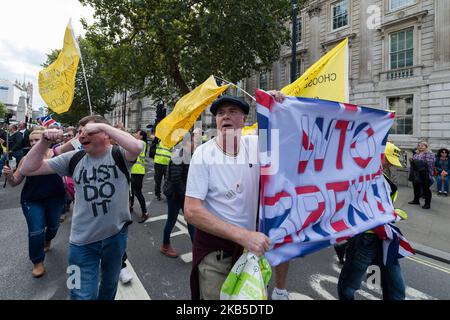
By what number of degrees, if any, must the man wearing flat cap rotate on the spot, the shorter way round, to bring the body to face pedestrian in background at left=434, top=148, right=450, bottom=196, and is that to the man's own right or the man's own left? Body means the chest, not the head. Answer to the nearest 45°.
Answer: approximately 90° to the man's own left

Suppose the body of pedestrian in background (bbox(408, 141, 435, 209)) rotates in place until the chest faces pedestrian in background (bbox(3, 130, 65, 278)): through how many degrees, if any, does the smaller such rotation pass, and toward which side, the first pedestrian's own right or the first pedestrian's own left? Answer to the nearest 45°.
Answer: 0° — they already face them

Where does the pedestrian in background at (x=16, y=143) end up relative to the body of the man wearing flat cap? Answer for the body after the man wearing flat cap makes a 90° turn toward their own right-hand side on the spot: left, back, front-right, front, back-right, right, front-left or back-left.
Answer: right

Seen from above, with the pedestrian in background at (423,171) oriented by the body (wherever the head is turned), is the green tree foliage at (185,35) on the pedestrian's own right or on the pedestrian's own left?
on the pedestrian's own right

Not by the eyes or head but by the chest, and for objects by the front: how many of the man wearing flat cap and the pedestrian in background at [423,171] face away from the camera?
0

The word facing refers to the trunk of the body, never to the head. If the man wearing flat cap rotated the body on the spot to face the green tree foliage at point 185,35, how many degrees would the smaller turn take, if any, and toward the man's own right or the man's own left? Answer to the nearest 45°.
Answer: approximately 135° to the man's own left

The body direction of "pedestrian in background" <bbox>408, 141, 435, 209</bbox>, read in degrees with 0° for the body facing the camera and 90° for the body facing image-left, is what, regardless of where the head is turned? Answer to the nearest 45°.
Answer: approximately 45°

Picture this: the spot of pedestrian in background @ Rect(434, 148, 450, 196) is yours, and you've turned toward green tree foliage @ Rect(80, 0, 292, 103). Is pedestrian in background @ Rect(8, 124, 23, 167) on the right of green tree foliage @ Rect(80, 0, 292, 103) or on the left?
left

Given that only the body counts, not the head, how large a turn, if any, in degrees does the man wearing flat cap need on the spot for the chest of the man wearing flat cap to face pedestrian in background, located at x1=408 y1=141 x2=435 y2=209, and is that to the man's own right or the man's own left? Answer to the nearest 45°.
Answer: approximately 90° to the man's own left

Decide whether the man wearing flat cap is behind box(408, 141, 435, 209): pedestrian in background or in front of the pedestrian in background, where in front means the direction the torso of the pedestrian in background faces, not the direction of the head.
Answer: in front

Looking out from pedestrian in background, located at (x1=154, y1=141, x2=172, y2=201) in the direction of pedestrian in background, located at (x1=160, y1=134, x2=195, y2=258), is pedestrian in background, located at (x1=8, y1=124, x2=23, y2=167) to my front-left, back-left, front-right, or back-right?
back-right

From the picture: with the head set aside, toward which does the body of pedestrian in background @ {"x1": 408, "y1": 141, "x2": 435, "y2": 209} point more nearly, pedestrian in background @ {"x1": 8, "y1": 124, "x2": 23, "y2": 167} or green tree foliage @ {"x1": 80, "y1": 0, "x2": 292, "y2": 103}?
the pedestrian in background

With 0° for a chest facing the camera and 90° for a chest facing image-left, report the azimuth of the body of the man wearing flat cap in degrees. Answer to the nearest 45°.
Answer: approximately 315°
